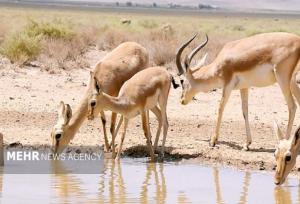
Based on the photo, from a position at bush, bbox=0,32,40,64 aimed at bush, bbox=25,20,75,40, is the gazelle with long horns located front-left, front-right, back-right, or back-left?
back-right

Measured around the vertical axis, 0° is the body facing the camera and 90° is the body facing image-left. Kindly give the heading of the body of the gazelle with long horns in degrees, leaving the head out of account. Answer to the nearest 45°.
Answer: approximately 90°

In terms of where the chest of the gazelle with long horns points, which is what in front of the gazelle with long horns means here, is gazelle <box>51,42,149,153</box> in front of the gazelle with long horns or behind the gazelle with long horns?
in front

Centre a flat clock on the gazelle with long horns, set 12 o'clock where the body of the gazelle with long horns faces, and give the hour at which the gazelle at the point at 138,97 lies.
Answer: The gazelle is roughly at 11 o'clock from the gazelle with long horns.
